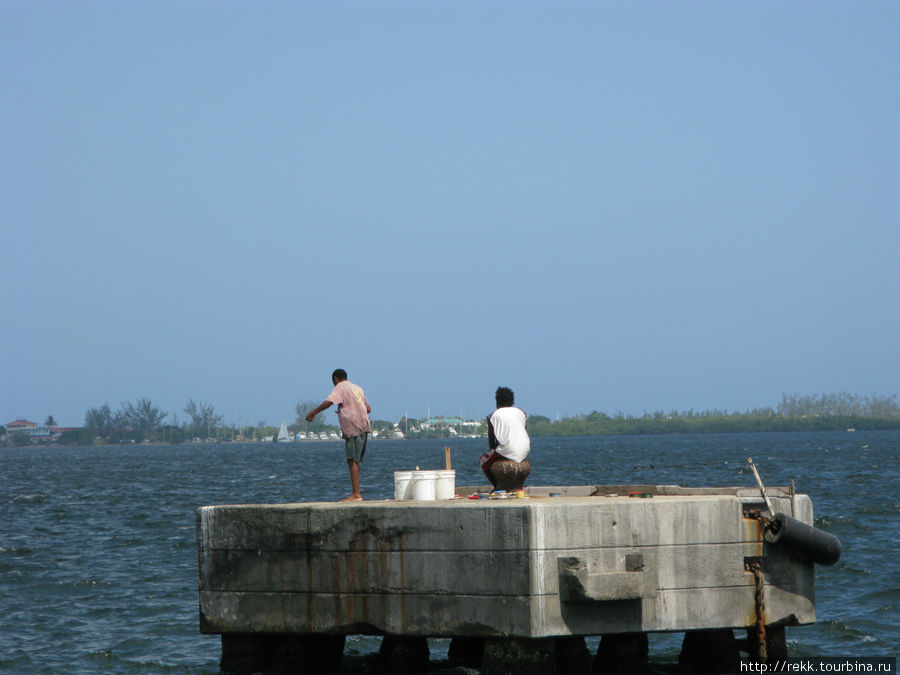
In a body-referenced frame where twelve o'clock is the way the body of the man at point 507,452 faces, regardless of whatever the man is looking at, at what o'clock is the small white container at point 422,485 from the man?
The small white container is roughly at 10 o'clock from the man.

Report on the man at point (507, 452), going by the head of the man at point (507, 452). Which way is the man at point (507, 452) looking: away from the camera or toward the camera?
away from the camera

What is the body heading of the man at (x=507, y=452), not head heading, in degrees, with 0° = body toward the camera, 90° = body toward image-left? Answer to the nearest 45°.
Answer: approximately 135°

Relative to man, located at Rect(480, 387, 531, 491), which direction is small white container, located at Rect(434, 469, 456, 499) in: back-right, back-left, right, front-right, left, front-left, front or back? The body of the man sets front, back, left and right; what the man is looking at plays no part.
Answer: front-left
